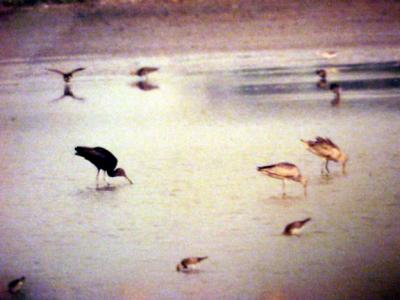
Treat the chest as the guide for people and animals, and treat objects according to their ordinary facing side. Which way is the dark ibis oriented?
to the viewer's right

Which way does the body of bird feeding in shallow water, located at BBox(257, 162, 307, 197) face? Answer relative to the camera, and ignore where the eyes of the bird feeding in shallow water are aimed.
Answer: to the viewer's right

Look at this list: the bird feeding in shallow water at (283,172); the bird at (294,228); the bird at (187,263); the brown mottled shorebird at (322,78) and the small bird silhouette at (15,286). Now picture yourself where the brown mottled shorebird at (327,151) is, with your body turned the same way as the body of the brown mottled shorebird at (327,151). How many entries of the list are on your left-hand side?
1

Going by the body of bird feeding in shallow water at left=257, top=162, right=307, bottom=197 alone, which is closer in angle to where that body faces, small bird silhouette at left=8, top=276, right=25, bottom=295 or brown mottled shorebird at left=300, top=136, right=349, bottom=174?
the brown mottled shorebird

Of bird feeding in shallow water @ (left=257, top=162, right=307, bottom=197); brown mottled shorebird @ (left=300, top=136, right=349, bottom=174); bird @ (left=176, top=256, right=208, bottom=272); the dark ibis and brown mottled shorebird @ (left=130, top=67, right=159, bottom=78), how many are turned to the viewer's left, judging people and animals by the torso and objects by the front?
2

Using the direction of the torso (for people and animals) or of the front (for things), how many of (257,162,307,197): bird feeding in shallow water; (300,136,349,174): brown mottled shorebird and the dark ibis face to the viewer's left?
0

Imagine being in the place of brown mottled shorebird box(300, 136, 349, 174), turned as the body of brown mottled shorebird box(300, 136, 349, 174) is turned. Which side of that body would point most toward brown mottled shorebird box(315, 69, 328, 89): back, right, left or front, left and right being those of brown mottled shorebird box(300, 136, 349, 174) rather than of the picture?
left

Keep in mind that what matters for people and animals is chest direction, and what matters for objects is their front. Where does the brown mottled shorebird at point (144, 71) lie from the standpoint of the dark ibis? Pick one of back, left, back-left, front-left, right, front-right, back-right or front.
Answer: left

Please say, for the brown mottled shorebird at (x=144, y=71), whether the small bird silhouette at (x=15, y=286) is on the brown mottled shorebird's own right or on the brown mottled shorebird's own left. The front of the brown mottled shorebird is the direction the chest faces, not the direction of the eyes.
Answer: on the brown mottled shorebird's own left
